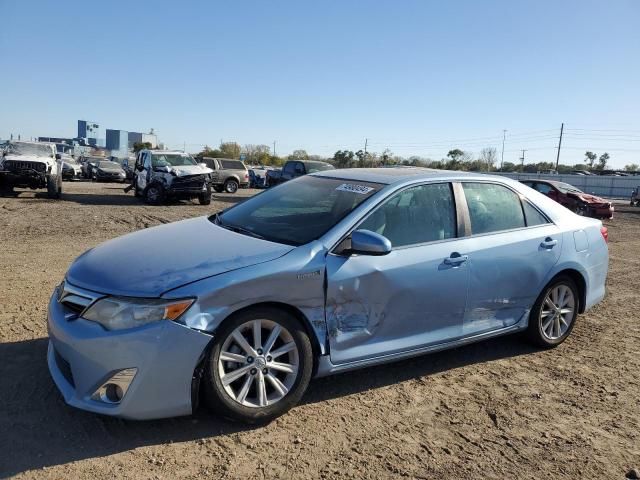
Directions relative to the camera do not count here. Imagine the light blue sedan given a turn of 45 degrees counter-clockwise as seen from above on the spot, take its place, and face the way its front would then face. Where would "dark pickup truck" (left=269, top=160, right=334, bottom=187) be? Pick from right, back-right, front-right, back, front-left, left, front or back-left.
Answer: back

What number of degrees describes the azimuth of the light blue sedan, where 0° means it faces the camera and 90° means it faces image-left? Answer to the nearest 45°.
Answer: approximately 45°

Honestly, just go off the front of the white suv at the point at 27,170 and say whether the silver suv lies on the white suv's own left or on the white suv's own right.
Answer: on the white suv's own left

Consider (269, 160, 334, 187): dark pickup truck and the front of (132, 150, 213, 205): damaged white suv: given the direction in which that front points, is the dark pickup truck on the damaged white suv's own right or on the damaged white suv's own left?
on the damaged white suv's own left

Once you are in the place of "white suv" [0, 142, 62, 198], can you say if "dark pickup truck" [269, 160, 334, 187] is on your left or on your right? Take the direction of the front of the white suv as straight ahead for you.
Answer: on your left

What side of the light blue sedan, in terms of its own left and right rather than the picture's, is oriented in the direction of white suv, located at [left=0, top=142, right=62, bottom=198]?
right

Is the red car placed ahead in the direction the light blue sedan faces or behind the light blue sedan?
behind

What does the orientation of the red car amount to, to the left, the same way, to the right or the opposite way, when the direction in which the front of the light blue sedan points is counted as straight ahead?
to the left

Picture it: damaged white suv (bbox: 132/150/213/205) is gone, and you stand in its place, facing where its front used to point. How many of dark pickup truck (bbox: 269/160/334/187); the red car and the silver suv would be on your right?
0

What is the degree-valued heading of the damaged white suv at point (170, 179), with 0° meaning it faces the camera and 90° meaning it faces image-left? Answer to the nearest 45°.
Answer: approximately 315°

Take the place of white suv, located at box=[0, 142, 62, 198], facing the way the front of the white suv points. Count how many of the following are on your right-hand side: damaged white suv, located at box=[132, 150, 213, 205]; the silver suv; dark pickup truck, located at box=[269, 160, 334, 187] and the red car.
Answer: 0

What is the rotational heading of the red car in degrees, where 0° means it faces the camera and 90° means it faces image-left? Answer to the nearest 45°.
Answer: approximately 315°

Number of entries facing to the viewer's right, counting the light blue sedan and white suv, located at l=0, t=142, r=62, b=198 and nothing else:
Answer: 0

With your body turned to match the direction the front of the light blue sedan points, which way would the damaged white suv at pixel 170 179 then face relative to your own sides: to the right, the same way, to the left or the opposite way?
to the left

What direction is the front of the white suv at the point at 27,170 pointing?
toward the camera

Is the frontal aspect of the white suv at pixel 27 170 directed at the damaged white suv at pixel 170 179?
no
